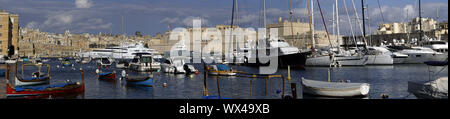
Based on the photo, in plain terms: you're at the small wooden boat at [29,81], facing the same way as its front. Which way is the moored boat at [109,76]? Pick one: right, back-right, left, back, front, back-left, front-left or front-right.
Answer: back-right

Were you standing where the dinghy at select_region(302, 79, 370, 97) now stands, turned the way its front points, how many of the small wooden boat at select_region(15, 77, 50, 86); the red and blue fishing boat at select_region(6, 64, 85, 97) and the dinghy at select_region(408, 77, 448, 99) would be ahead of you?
2

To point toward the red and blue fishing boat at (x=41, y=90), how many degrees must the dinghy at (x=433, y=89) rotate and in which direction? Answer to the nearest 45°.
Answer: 0° — it already faces it

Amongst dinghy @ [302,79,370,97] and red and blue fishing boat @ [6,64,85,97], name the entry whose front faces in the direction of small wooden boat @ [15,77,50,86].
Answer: the dinghy
